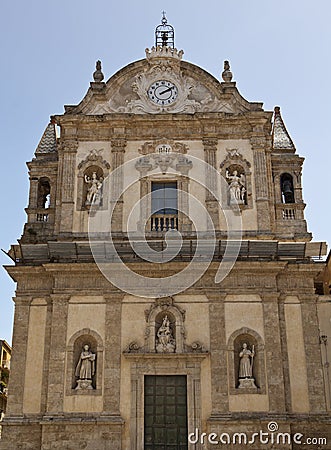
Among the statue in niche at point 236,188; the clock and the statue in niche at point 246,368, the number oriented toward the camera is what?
3

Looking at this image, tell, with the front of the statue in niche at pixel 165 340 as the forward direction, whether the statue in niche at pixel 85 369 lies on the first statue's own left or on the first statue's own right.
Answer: on the first statue's own right

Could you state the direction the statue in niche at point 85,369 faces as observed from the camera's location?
facing the viewer

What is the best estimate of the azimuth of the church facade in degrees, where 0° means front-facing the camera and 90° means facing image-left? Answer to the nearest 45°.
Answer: approximately 0°

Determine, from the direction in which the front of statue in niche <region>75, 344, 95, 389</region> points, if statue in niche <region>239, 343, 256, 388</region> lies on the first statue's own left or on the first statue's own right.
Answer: on the first statue's own left

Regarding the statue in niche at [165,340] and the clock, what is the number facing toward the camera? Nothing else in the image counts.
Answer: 2
